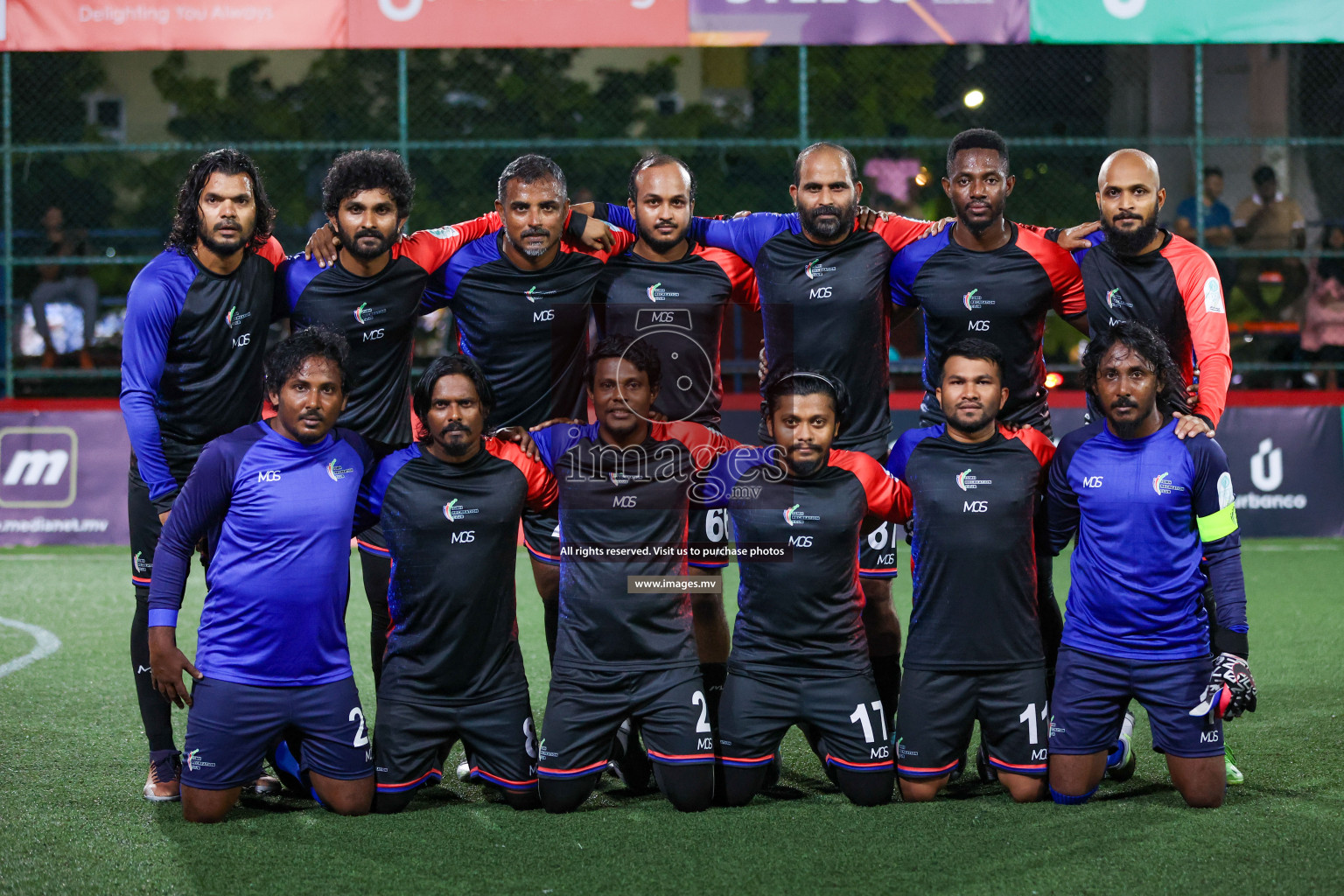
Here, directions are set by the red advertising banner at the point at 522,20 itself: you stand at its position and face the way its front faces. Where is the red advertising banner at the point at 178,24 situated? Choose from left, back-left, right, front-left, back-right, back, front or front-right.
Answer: right

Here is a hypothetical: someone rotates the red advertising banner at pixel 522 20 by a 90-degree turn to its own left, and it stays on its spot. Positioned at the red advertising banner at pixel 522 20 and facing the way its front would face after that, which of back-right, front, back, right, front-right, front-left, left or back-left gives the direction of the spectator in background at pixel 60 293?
back-left

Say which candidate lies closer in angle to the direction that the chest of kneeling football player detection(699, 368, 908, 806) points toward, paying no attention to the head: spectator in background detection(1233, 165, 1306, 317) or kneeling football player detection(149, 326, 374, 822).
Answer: the kneeling football player

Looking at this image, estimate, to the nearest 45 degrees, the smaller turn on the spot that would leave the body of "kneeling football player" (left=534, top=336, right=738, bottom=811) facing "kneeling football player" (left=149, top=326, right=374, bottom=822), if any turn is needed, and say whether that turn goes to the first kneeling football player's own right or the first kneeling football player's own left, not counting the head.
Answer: approximately 90° to the first kneeling football player's own right

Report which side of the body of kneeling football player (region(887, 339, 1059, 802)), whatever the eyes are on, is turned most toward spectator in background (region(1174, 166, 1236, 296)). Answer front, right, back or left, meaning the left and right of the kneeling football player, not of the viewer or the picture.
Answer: back

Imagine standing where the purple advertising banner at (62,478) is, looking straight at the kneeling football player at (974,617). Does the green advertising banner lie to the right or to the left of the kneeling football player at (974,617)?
left

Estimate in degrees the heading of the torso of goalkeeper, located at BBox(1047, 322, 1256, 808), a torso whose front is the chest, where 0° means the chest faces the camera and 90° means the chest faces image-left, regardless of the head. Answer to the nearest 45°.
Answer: approximately 0°

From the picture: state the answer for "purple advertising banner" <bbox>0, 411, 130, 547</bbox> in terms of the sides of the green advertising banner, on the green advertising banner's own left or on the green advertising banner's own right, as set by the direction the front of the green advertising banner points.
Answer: on the green advertising banner's own right
